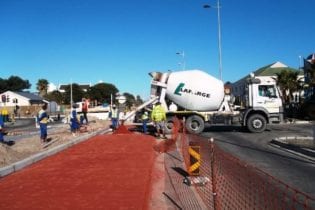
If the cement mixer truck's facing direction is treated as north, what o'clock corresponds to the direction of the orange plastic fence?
The orange plastic fence is roughly at 3 o'clock from the cement mixer truck.

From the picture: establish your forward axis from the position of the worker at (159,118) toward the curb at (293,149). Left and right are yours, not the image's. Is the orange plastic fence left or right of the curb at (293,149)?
right

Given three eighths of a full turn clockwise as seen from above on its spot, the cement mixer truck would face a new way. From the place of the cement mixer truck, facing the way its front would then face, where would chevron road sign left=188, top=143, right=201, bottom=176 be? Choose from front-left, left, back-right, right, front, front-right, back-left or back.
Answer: front-left

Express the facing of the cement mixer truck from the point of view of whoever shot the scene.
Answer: facing to the right of the viewer
